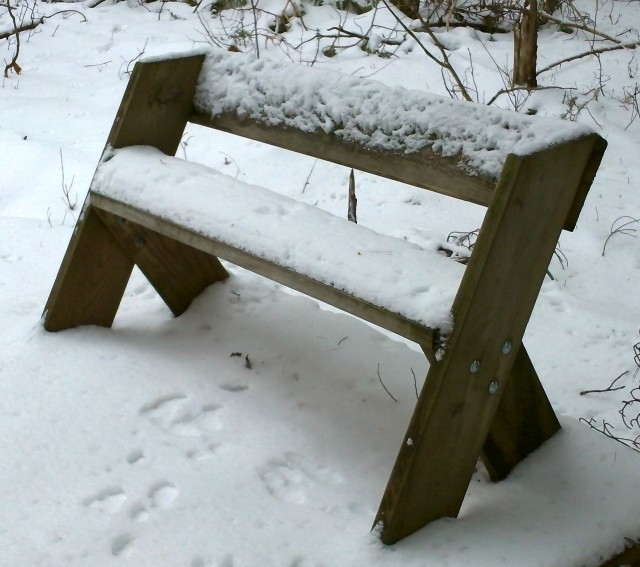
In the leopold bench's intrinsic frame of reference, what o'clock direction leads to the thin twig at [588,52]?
The thin twig is roughly at 5 o'clock from the leopold bench.

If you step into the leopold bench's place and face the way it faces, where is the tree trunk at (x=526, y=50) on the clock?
The tree trunk is roughly at 5 o'clock from the leopold bench.
